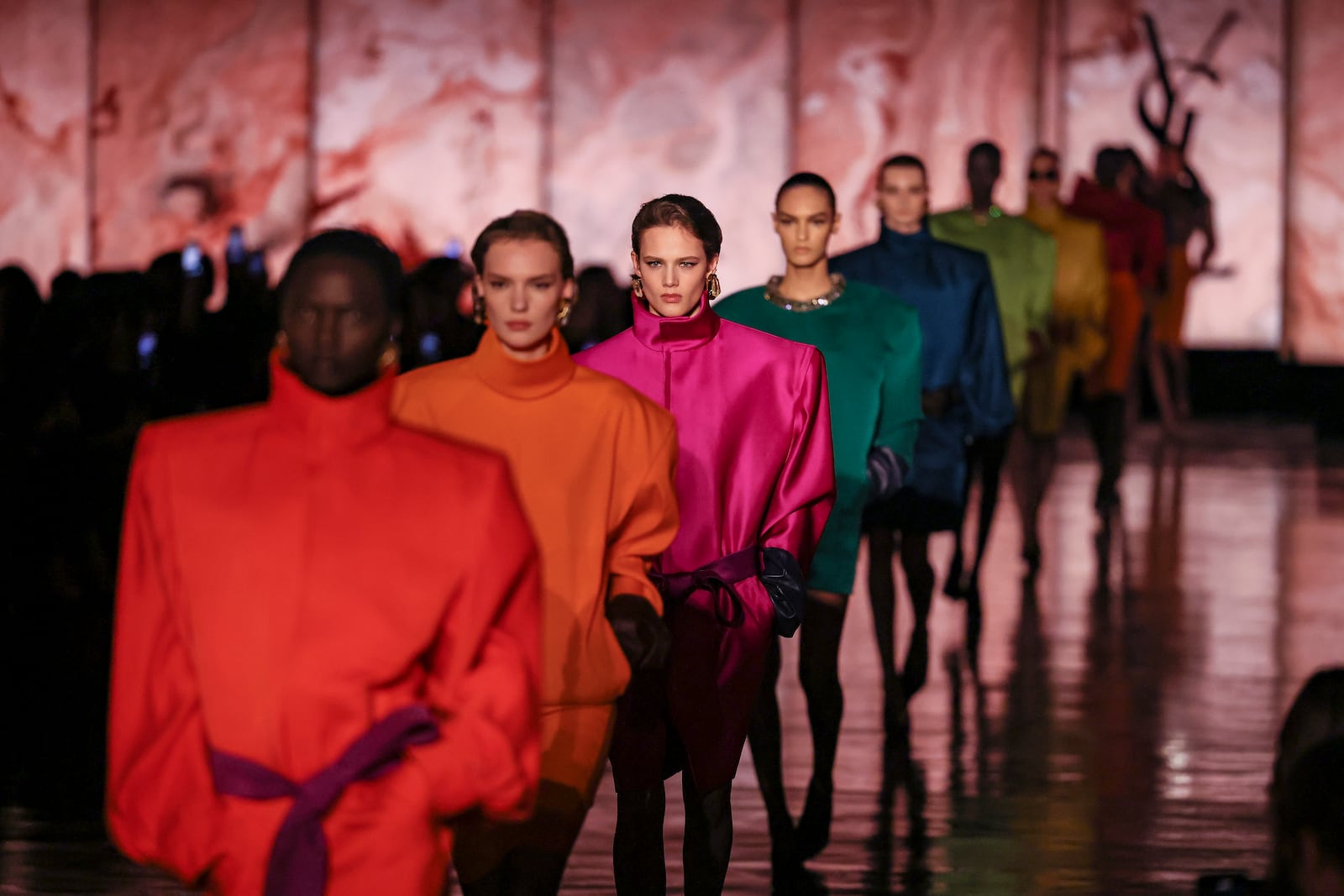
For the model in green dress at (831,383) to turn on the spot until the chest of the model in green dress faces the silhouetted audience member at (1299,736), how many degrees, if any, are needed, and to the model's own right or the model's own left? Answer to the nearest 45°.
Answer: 0° — they already face them

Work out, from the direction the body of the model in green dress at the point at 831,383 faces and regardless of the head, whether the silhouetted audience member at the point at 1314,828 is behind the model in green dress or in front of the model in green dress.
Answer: in front

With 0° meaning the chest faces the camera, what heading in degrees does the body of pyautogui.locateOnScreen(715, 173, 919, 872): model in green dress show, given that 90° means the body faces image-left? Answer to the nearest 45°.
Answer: approximately 0°
